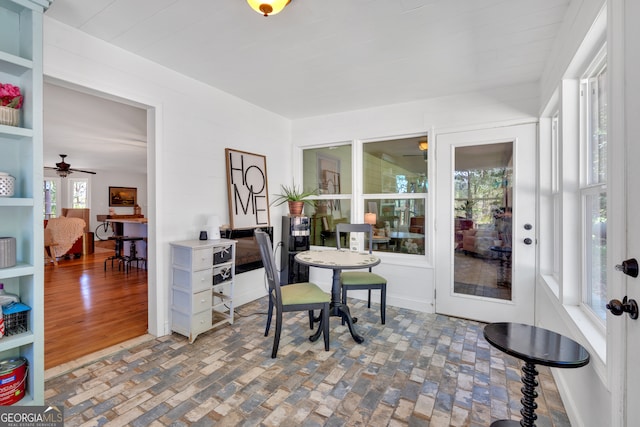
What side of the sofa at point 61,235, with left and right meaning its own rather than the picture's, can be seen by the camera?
back

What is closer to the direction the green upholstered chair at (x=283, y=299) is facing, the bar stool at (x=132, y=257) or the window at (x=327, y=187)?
the window

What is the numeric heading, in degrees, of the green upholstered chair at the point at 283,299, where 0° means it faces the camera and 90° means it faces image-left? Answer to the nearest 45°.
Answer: approximately 270°

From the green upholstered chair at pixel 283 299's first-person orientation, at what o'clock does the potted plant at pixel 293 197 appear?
The potted plant is roughly at 9 o'clock from the green upholstered chair.

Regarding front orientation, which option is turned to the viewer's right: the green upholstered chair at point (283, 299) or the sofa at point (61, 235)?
the green upholstered chair

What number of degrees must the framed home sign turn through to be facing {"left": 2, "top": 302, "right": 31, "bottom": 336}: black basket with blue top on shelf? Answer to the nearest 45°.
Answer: approximately 90° to its right

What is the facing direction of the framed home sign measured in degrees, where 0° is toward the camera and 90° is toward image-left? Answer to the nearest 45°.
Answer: approximately 315°

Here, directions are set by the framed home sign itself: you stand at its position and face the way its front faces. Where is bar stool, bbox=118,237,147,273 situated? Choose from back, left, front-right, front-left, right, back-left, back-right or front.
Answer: back
